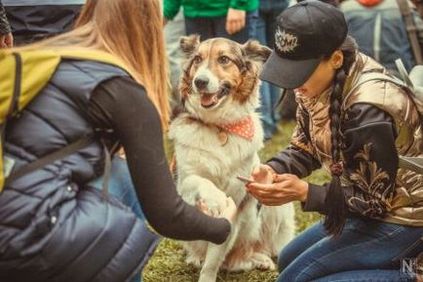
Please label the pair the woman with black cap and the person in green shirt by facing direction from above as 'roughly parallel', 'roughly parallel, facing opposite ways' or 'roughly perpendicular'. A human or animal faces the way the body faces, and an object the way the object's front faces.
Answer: roughly perpendicular

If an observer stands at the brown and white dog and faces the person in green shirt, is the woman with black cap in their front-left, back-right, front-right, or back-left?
back-right

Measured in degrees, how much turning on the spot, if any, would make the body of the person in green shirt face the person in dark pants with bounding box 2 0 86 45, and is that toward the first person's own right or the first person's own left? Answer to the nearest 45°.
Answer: approximately 45° to the first person's own right

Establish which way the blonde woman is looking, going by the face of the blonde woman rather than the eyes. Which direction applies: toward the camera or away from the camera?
away from the camera

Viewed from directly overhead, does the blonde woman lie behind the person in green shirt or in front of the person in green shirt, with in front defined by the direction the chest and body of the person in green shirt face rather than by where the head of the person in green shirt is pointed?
in front

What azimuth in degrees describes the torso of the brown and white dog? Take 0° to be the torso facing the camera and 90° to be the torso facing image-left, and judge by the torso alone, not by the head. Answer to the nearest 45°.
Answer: approximately 45°

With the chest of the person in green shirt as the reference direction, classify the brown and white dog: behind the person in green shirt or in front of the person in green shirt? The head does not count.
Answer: in front

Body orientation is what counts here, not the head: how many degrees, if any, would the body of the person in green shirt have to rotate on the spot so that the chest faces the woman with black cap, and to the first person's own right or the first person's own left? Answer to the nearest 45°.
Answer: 0° — they already face them

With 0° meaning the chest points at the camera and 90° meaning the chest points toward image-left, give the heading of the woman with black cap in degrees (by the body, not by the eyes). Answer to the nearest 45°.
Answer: approximately 90°

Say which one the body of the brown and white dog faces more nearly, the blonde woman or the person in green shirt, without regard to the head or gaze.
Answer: the blonde woman

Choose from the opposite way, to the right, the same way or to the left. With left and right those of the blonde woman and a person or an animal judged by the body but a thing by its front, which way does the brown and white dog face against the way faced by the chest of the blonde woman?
the opposite way

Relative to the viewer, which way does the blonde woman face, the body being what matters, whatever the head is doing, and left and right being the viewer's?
facing away from the viewer and to the right of the viewer

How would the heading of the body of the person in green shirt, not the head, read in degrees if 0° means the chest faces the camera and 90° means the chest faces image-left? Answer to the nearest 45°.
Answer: approximately 0°
